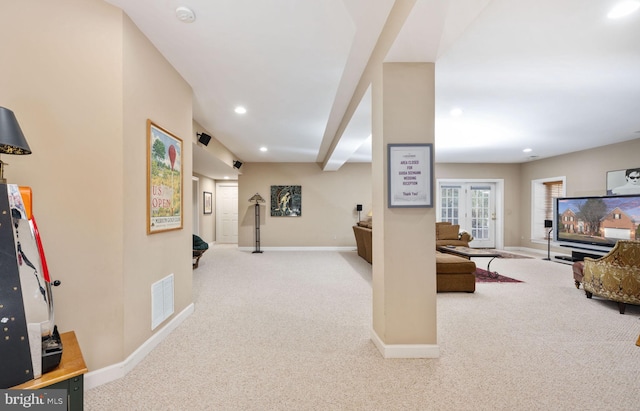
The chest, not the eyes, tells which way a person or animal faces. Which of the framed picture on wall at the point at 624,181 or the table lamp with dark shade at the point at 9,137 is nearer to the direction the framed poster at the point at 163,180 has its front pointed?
the framed picture on wall

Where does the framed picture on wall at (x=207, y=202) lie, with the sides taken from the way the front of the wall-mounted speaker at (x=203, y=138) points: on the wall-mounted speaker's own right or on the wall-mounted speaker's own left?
on the wall-mounted speaker's own left

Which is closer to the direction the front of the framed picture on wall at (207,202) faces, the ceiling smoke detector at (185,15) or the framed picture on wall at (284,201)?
the framed picture on wall

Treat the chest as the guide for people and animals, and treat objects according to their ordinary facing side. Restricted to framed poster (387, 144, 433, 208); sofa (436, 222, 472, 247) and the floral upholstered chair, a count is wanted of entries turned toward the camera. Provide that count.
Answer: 2

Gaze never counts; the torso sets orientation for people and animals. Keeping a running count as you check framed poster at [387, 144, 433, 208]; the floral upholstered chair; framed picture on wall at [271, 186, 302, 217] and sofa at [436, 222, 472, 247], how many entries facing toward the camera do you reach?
3

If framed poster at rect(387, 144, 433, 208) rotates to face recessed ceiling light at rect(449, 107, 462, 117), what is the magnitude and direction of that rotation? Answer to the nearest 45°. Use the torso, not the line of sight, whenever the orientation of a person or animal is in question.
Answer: approximately 180°

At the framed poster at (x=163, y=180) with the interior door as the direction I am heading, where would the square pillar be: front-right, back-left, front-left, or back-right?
back-right

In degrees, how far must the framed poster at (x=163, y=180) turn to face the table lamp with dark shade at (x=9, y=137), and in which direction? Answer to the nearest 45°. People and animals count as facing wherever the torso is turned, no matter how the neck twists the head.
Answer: approximately 90° to its right

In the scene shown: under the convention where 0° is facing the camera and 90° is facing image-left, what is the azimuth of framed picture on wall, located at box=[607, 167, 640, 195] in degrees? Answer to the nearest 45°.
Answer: approximately 45°
